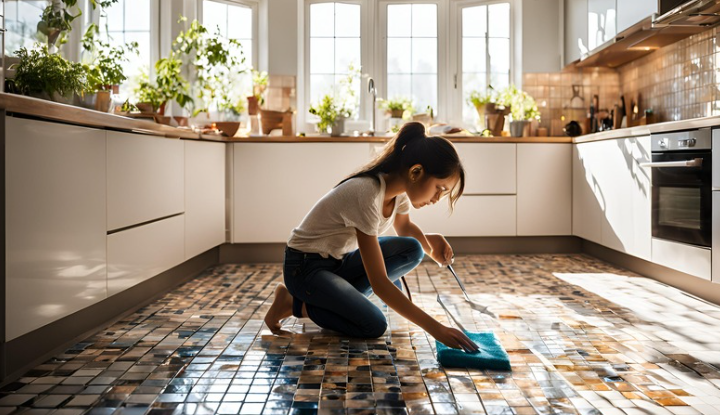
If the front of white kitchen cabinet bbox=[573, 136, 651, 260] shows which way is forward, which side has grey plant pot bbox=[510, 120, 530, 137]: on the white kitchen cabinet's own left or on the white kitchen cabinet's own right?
on the white kitchen cabinet's own right

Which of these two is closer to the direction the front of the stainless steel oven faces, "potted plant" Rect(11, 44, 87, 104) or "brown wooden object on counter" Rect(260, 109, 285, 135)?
the potted plant

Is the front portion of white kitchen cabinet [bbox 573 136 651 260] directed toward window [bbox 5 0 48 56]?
yes

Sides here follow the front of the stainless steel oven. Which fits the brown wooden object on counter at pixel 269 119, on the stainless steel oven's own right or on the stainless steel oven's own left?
on the stainless steel oven's own right

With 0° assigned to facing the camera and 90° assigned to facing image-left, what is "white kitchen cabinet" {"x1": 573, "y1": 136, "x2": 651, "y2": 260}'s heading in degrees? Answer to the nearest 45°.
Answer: approximately 45°

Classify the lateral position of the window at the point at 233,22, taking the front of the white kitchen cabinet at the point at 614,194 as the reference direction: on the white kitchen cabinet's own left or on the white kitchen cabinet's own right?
on the white kitchen cabinet's own right

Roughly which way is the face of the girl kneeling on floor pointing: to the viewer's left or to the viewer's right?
to the viewer's right

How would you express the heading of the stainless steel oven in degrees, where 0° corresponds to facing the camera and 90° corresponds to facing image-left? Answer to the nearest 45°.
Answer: approximately 45°

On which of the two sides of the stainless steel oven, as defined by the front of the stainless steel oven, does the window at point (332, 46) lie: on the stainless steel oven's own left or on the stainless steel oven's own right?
on the stainless steel oven's own right

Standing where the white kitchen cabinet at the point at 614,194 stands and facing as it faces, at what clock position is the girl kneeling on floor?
The girl kneeling on floor is roughly at 11 o'clock from the white kitchen cabinet.
